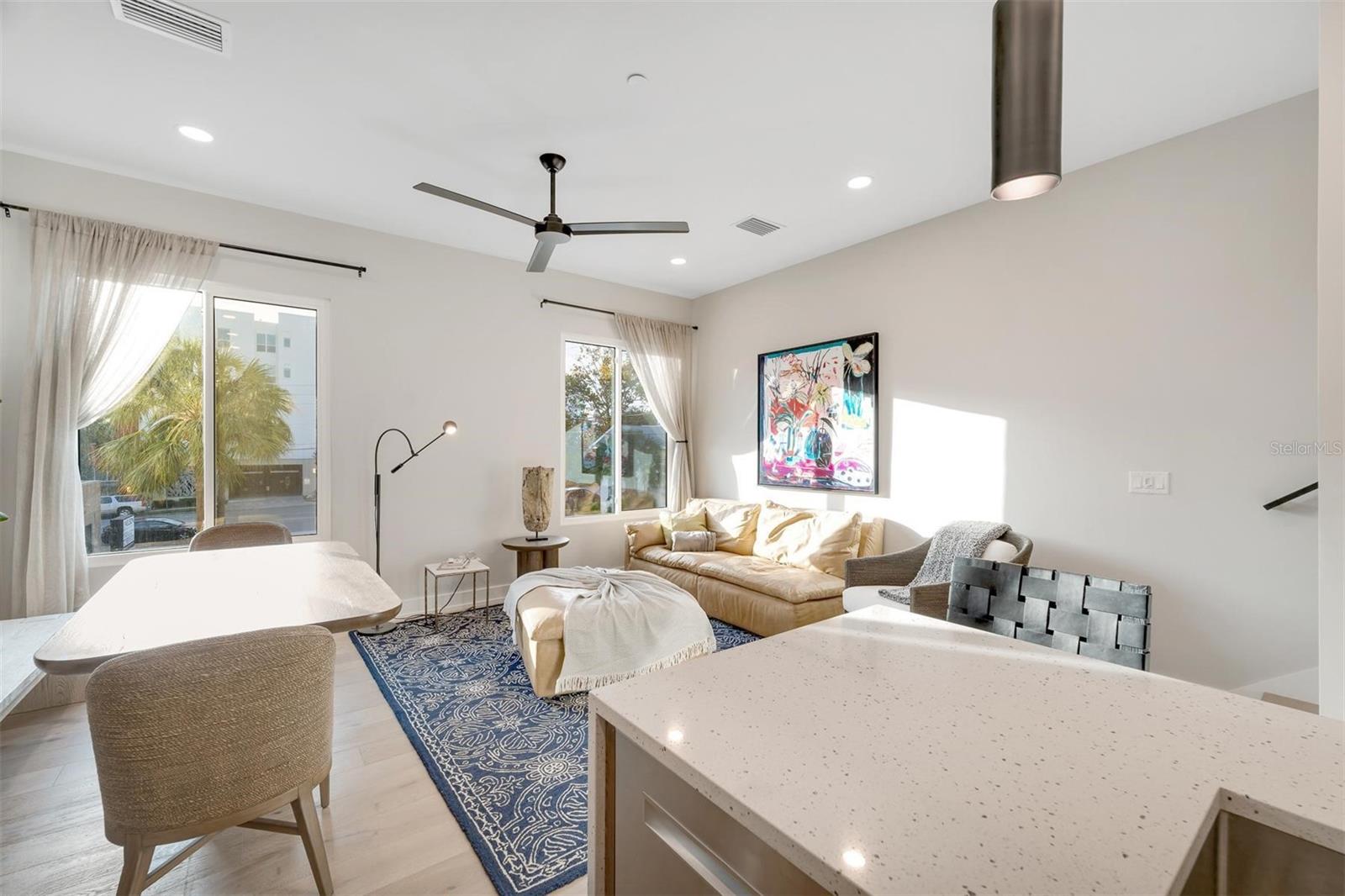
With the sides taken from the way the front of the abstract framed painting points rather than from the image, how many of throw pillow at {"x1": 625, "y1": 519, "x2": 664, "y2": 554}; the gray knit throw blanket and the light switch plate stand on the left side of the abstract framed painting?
2

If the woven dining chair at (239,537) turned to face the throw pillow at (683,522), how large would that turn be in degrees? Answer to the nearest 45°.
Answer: approximately 90° to its left

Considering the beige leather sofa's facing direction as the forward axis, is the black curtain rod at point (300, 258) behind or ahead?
ahead

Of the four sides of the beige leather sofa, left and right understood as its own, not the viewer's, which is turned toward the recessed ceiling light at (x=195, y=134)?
front

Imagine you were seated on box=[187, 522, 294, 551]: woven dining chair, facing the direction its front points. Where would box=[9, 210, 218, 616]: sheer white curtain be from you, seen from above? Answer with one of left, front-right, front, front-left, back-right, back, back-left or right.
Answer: back-right

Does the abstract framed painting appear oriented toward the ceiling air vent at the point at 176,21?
yes

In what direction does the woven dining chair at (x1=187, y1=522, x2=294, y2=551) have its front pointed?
toward the camera

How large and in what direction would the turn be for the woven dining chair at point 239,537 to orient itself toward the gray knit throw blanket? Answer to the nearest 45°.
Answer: approximately 45° to its left

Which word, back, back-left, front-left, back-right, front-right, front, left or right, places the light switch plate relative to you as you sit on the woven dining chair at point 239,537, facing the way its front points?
front-left

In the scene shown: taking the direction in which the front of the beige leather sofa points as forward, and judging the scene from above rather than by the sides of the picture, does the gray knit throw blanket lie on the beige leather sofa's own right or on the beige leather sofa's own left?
on the beige leather sofa's own left

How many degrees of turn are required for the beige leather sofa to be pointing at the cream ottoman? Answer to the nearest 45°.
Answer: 0° — it already faces it

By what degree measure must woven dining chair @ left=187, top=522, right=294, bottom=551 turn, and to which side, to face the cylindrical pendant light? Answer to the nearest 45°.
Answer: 0° — it already faces it

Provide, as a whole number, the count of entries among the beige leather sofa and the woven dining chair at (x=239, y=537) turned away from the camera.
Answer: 0

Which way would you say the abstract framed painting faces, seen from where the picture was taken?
facing the viewer and to the left of the viewer

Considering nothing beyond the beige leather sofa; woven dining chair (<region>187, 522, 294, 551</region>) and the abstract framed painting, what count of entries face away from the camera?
0
